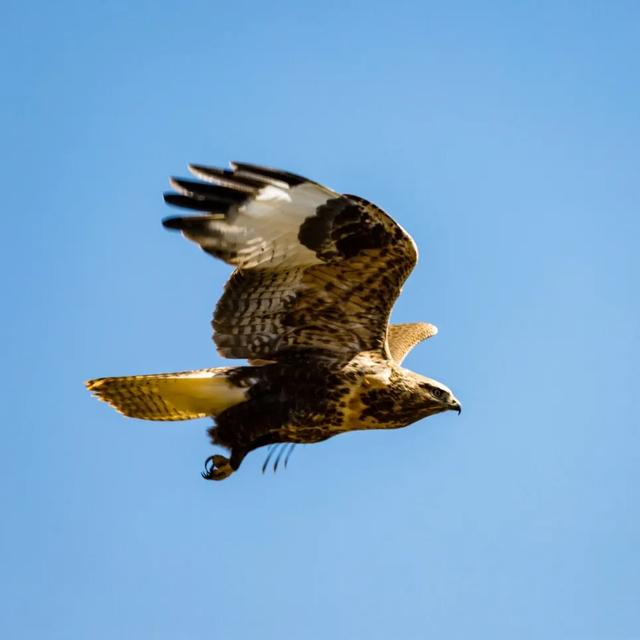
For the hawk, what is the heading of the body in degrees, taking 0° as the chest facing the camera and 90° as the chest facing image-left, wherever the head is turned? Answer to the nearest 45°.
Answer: approximately 270°
